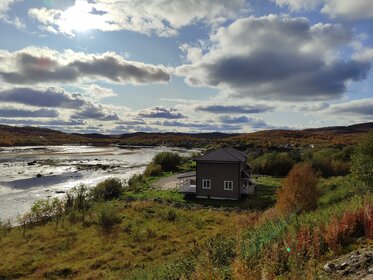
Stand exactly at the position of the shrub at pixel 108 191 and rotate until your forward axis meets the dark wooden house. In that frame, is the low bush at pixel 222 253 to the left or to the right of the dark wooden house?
right

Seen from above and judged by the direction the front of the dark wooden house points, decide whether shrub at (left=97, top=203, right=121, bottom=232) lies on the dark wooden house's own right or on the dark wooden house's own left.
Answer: on the dark wooden house's own right
